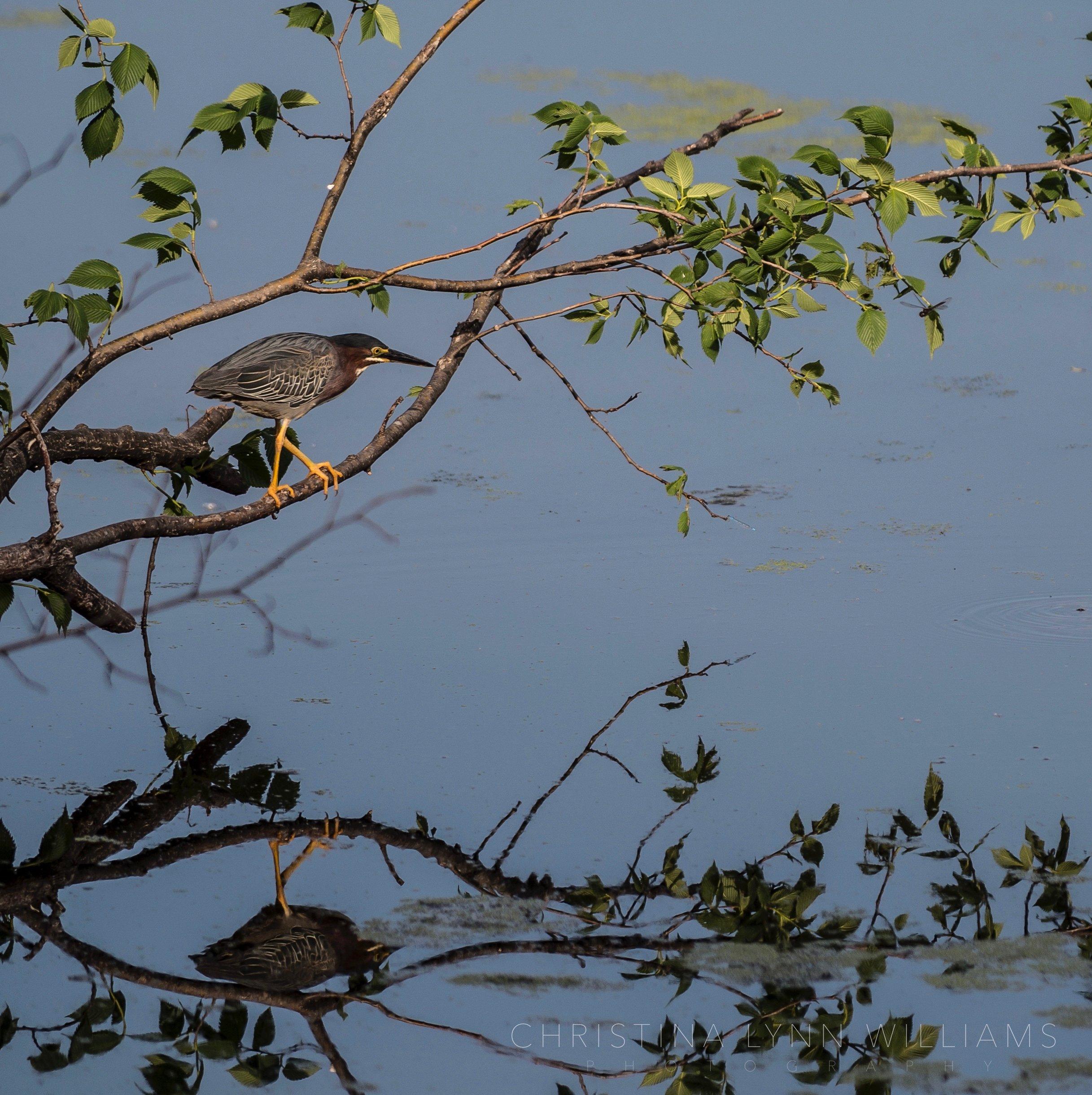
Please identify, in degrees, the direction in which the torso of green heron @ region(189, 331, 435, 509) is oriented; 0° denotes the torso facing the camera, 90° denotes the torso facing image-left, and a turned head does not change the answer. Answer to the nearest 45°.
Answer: approximately 270°

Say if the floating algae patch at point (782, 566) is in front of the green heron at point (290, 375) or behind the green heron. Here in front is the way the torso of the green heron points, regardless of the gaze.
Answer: in front
